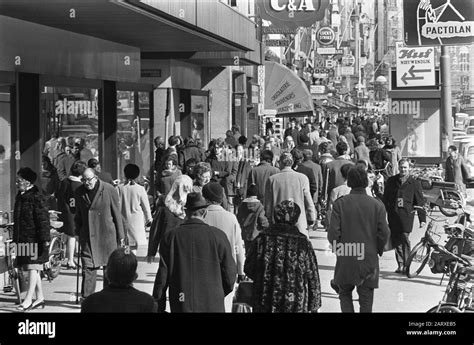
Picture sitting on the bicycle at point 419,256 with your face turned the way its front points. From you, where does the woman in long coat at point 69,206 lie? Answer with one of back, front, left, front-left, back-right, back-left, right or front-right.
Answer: front-right

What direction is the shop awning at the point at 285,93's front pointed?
to the viewer's right

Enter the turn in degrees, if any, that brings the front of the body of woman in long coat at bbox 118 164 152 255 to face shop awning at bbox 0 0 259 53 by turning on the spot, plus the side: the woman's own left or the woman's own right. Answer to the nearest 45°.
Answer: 0° — they already face it

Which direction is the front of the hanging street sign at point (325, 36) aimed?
toward the camera

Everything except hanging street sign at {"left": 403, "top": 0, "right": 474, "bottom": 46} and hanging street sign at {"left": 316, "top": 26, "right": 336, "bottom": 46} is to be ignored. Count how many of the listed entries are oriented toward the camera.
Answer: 2

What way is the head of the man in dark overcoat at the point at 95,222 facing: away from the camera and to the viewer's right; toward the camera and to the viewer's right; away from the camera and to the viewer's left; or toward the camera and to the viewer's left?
toward the camera and to the viewer's left

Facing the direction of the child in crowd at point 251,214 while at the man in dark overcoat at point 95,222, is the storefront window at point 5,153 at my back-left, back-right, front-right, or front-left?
back-left

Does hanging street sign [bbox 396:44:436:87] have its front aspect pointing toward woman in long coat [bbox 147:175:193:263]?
yes

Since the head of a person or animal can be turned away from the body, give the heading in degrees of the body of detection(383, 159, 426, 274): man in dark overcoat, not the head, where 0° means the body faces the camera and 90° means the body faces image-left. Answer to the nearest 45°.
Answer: approximately 0°

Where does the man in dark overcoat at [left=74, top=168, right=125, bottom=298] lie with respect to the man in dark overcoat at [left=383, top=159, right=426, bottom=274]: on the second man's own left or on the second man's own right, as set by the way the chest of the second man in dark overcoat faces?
on the second man's own right

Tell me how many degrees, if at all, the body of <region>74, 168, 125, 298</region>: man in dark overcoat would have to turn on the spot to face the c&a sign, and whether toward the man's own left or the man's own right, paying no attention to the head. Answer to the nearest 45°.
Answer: approximately 135° to the man's own right

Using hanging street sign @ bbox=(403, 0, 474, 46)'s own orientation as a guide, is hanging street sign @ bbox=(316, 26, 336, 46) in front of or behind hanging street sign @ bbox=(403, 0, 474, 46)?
behind
